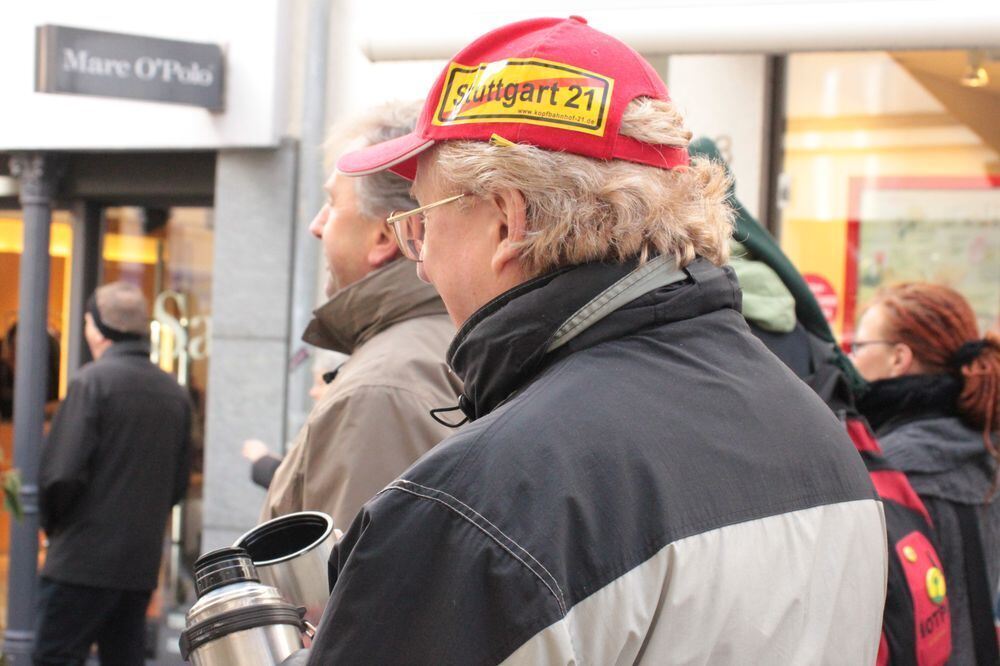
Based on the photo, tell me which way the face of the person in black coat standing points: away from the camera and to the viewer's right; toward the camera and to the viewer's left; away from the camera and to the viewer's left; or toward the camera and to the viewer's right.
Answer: away from the camera and to the viewer's left

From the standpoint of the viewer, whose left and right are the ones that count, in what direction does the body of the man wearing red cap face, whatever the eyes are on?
facing away from the viewer and to the left of the viewer

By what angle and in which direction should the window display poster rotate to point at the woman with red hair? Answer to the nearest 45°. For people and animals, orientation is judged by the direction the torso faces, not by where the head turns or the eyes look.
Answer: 0° — it already faces them

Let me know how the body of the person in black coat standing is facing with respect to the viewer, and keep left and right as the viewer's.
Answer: facing away from the viewer and to the left of the viewer

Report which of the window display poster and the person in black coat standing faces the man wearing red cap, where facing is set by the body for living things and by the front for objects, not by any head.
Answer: the window display poster

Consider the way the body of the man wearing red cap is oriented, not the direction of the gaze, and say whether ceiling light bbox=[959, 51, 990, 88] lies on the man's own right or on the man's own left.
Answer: on the man's own right
